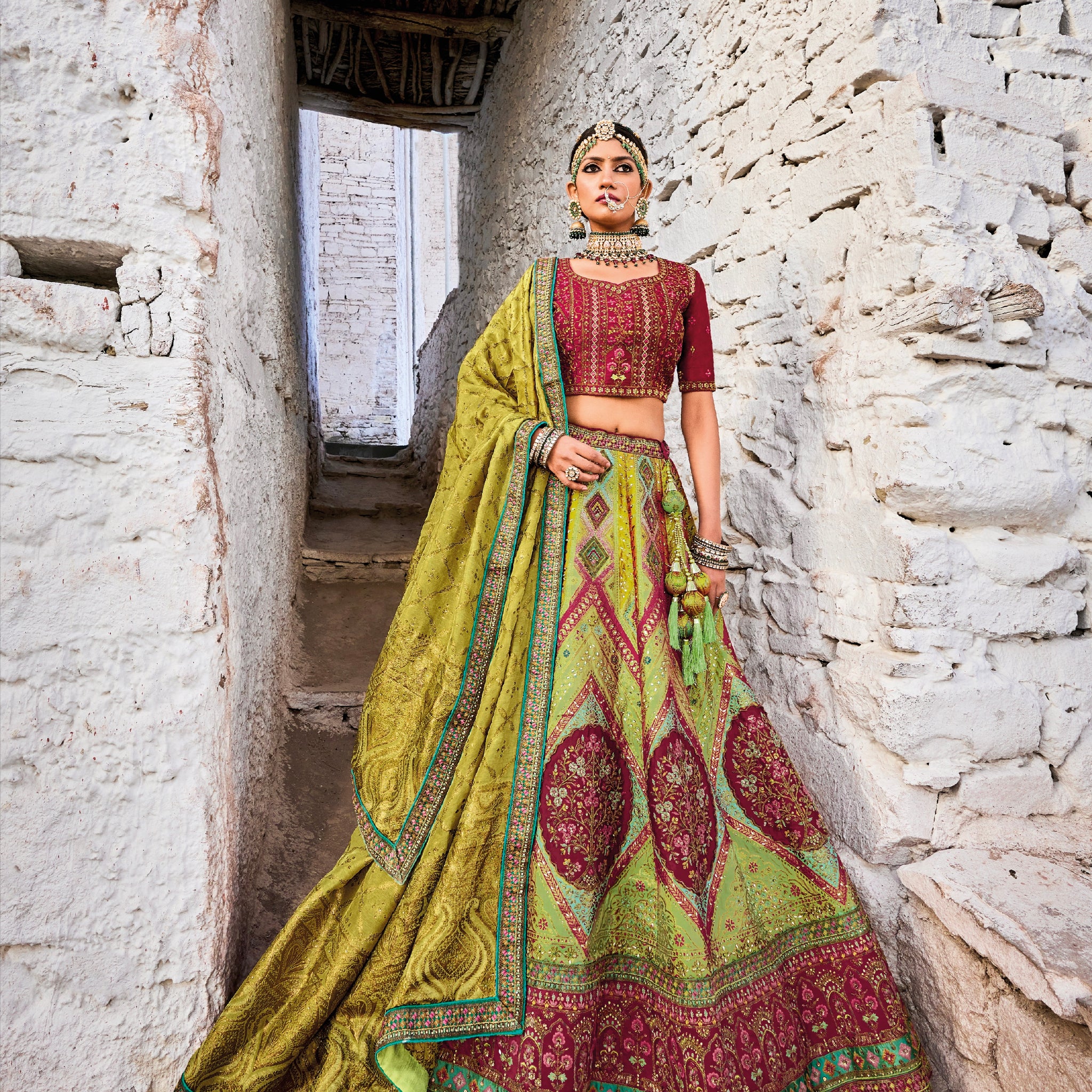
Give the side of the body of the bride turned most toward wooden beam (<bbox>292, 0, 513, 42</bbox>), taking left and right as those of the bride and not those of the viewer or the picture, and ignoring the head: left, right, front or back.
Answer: back

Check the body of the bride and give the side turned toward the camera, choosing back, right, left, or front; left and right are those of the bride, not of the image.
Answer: front

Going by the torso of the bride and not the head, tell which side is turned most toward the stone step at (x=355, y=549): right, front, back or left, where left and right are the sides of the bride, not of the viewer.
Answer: back

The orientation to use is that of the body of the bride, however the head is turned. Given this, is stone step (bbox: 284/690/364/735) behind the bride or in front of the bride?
behind

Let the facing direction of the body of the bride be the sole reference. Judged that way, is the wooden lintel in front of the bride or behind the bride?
behind
